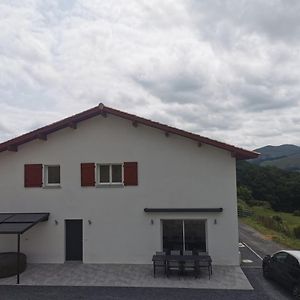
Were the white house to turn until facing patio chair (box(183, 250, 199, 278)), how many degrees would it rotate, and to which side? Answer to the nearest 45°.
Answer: approximately 45° to its left

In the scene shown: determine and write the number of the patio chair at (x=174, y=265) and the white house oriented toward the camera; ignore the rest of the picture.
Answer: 1

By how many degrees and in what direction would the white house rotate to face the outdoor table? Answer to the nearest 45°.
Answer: approximately 45° to its left

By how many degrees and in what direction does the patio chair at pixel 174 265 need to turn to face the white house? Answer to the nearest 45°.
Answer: approximately 45° to its left

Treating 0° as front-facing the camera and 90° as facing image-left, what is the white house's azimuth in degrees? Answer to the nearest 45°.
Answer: approximately 0°

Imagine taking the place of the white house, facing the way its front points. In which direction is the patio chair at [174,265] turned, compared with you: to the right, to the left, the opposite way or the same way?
the opposite way

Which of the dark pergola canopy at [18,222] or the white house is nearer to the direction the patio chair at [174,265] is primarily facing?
the white house

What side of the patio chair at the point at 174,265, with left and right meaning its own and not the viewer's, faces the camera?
back

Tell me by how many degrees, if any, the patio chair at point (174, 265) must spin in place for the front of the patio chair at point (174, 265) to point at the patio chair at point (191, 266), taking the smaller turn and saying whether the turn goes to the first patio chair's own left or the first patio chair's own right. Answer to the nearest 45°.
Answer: approximately 90° to the first patio chair's own right
